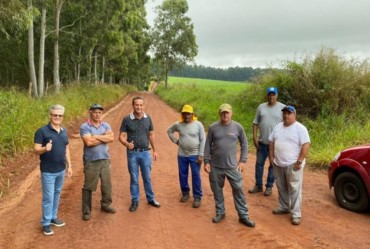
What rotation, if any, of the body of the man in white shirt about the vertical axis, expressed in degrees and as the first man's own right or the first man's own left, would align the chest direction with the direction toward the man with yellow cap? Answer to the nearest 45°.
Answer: approximately 45° to the first man's own right

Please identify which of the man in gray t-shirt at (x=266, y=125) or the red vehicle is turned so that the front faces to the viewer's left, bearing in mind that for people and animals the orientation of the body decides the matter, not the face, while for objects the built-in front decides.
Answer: the red vehicle

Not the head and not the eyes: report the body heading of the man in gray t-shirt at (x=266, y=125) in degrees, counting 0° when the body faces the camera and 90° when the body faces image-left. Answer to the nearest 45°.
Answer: approximately 0°

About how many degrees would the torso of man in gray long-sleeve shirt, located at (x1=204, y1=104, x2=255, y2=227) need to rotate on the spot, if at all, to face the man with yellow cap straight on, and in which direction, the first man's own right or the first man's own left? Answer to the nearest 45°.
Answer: approximately 135° to the first man's own right

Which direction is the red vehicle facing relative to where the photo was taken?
to the viewer's left

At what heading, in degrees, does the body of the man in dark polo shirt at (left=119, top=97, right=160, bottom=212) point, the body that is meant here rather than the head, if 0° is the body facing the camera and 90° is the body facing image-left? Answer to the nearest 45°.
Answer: approximately 0°

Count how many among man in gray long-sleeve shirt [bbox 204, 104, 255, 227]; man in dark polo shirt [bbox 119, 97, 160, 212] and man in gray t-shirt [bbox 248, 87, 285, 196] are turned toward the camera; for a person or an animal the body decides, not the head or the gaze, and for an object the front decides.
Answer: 3

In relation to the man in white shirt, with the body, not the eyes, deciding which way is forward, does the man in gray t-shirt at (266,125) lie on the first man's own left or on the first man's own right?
on the first man's own right

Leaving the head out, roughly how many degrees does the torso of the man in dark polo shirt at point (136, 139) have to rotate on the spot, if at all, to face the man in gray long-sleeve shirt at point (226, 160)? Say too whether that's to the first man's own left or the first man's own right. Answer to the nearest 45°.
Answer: approximately 45° to the first man's own left

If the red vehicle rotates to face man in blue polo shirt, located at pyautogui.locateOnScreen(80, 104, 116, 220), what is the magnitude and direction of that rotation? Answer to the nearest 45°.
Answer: approximately 45° to its left

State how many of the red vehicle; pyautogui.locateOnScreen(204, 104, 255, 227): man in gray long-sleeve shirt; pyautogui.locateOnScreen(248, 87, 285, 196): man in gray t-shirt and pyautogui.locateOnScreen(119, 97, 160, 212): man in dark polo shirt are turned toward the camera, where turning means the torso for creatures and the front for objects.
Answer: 3

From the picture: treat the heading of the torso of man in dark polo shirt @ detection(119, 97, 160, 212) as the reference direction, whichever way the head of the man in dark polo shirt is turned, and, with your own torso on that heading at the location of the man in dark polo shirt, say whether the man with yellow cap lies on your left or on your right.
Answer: on your left
